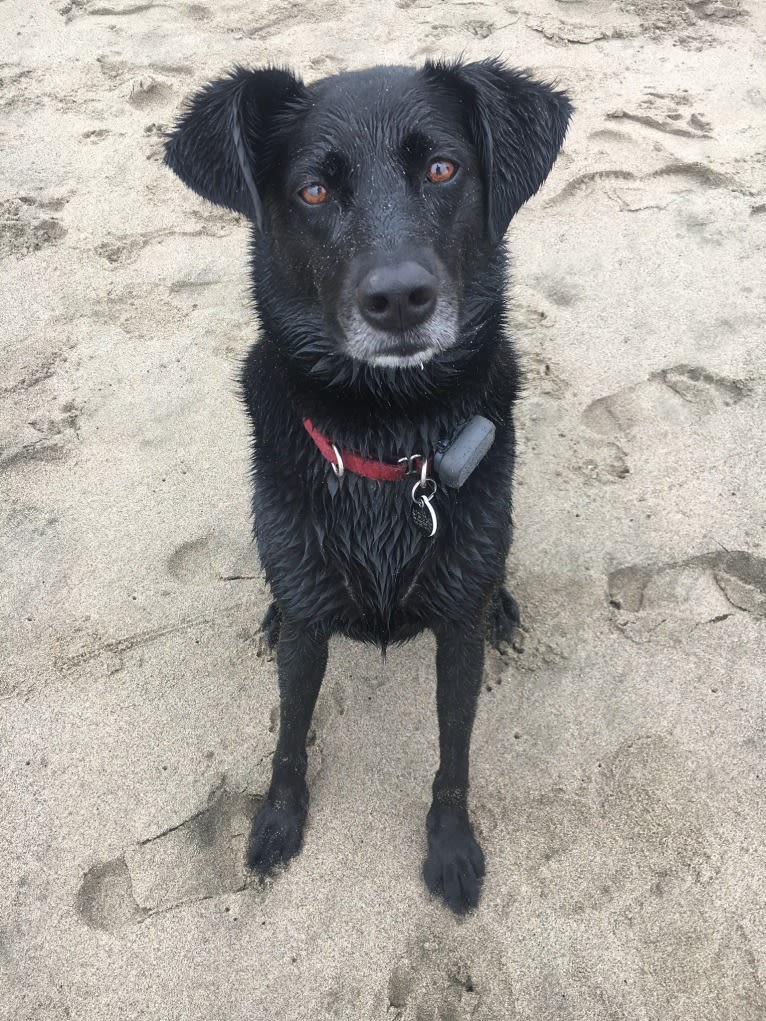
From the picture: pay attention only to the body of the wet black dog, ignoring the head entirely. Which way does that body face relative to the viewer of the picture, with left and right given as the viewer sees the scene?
facing the viewer
